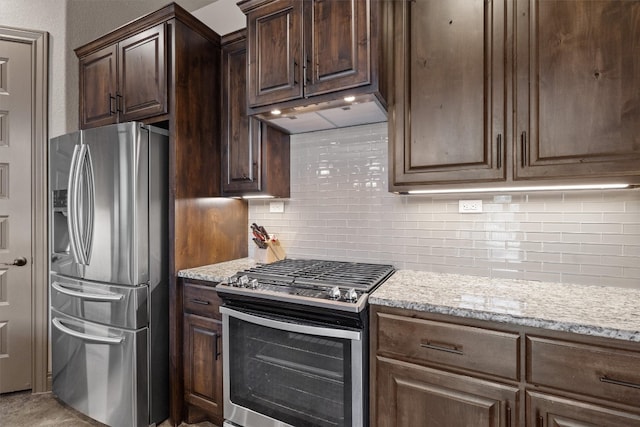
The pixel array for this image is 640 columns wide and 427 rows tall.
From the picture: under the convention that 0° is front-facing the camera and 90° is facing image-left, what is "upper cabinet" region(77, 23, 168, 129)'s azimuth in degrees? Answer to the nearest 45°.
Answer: approximately 45°

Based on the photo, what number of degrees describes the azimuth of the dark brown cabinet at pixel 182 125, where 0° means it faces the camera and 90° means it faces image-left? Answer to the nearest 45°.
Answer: approximately 45°

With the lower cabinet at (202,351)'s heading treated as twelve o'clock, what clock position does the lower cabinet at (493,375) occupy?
the lower cabinet at (493,375) is roughly at 9 o'clock from the lower cabinet at (202,351).

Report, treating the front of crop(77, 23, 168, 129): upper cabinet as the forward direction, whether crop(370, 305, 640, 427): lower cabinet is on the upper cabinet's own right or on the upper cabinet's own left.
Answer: on the upper cabinet's own left

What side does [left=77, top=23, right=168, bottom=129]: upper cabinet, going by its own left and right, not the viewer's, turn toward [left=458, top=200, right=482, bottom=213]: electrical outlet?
left

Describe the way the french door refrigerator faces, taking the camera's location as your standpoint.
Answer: facing the viewer and to the left of the viewer

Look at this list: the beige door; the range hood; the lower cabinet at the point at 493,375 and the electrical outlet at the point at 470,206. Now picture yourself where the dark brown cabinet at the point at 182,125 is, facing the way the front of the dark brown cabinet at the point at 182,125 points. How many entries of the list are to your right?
1

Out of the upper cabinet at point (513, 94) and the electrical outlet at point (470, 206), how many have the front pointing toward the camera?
2

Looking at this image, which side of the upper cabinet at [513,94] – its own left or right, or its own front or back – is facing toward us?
front

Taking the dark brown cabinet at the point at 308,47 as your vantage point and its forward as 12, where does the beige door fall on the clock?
The beige door is roughly at 2 o'clock from the dark brown cabinet.

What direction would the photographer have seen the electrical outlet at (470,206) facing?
facing the viewer

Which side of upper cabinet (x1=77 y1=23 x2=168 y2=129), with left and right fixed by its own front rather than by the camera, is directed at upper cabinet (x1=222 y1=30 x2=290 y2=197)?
left

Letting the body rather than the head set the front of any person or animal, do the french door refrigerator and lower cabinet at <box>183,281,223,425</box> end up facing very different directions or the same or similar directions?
same or similar directions

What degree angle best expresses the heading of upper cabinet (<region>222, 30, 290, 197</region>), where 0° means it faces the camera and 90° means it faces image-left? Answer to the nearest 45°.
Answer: approximately 45°
